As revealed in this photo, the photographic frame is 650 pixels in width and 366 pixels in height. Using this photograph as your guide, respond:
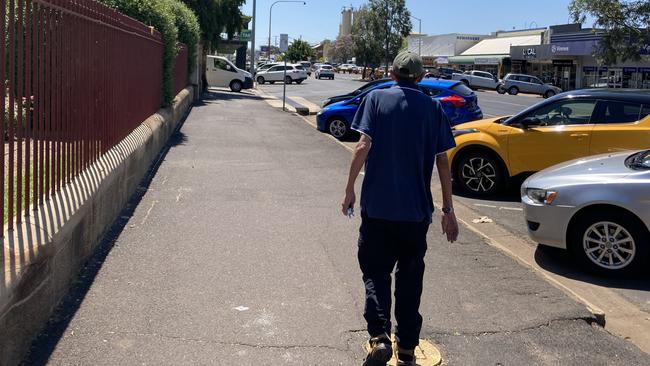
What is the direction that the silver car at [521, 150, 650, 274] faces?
to the viewer's left

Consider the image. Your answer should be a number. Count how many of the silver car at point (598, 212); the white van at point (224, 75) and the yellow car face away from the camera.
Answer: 0

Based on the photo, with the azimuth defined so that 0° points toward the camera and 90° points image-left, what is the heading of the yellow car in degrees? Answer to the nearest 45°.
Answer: approximately 90°

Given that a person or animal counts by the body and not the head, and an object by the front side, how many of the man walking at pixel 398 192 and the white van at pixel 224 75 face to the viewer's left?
0

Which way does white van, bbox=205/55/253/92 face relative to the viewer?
to the viewer's right

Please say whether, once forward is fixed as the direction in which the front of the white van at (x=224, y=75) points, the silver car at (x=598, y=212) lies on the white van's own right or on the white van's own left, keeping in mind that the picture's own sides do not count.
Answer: on the white van's own right

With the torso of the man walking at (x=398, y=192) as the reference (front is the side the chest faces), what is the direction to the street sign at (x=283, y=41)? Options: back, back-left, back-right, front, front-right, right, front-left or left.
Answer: front

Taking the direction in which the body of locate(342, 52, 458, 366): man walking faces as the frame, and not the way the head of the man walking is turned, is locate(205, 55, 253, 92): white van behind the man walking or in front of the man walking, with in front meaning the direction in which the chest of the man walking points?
in front

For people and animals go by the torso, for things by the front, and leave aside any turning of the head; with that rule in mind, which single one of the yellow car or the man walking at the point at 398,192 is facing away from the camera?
the man walking

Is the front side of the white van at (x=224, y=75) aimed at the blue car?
no

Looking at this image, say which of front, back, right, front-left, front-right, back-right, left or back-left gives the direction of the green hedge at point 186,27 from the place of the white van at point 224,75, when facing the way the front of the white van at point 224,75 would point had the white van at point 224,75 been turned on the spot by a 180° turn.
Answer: left

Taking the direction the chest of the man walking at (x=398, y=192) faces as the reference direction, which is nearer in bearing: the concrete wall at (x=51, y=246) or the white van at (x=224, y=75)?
the white van

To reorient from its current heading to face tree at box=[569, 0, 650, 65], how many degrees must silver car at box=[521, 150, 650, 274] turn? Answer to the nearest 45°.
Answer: approximately 90° to its right

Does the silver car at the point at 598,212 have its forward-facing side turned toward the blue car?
no

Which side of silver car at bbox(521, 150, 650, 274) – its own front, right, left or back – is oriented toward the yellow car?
right

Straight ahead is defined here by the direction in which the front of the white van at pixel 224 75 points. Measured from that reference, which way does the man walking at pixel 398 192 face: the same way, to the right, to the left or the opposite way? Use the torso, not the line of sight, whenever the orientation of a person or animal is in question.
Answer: to the left

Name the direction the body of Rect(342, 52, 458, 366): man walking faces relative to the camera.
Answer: away from the camera
